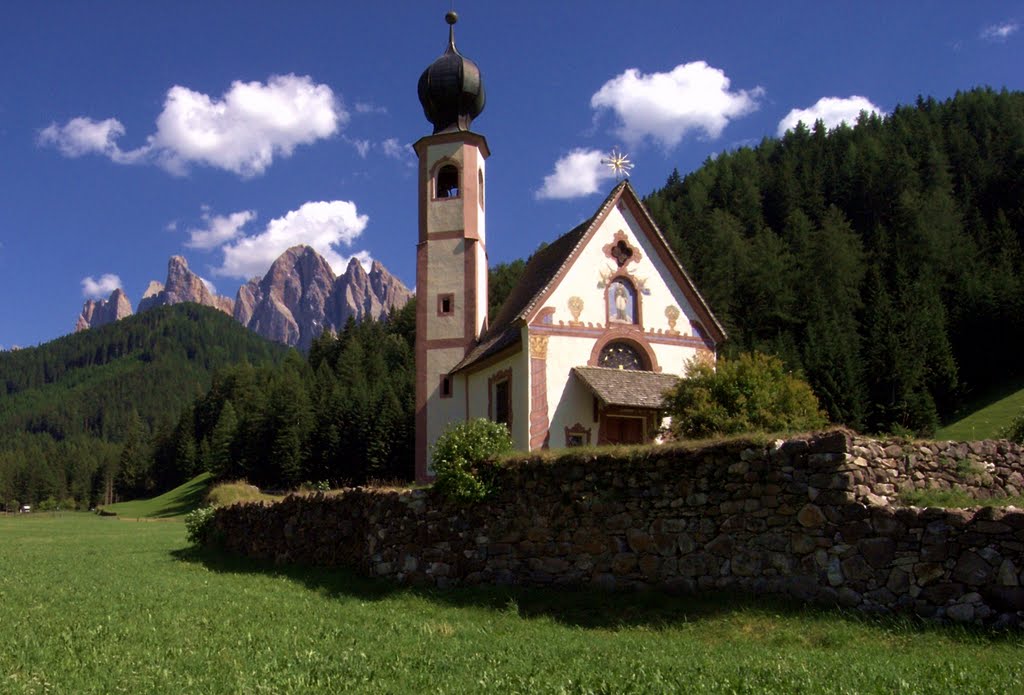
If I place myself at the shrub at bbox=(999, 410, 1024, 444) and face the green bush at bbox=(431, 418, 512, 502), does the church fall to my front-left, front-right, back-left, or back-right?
front-right

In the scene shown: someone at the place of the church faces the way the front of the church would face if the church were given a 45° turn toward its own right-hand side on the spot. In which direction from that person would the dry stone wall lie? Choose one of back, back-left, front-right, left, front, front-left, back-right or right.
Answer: front

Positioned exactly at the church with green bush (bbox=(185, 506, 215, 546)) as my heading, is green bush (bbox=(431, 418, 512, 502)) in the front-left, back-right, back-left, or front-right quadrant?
front-left

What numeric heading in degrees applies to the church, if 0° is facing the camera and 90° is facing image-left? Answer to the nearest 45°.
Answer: approximately 315°

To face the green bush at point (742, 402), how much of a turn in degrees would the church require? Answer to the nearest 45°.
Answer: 0° — it already faces it

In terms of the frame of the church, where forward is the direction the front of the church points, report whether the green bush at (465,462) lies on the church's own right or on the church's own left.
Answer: on the church's own right

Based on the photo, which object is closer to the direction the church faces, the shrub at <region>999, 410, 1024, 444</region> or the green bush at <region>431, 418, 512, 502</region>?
the shrub

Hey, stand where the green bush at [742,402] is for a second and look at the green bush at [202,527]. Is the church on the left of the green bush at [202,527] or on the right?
right
